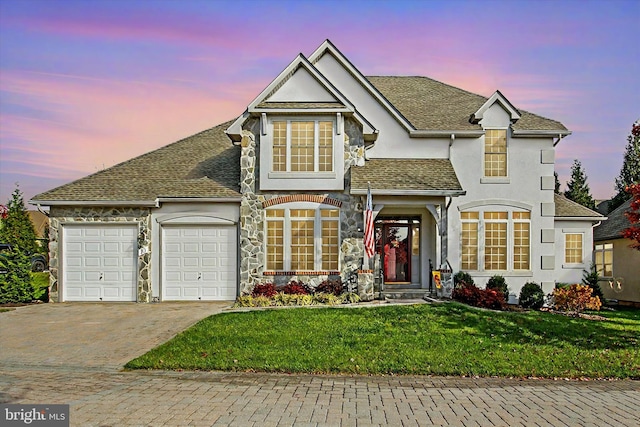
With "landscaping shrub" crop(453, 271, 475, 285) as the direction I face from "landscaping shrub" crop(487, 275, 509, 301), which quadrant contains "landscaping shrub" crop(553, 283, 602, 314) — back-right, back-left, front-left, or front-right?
back-left

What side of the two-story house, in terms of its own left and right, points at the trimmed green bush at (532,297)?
left

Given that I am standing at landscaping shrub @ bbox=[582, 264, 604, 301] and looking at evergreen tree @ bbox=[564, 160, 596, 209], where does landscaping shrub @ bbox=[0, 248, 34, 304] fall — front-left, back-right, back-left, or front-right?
back-left

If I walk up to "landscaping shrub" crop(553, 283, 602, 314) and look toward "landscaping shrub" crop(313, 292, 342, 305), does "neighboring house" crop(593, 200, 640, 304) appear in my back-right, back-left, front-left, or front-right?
back-right

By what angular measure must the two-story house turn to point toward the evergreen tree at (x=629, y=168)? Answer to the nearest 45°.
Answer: approximately 135° to its left

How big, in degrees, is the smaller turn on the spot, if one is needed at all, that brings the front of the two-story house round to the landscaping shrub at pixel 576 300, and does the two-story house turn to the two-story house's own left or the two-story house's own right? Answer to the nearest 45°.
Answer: approximately 90° to the two-story house's own left

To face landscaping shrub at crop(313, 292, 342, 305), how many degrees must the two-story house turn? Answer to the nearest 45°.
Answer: approximately 45° to its left

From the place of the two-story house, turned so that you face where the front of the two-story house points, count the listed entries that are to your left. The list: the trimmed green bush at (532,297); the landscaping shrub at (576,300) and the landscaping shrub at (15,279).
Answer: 2

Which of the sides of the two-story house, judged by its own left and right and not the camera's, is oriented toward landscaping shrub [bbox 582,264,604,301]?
left

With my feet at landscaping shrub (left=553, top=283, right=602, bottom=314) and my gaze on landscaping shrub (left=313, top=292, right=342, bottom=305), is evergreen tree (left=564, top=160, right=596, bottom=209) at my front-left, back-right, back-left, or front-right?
back-right

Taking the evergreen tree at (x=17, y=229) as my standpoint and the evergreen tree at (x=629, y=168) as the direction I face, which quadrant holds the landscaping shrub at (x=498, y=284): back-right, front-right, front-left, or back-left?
front-right

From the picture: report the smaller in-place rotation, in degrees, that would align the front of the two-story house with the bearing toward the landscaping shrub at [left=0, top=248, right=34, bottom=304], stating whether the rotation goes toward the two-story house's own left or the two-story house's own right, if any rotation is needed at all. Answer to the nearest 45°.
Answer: approximately 90° to the two-story house's own right

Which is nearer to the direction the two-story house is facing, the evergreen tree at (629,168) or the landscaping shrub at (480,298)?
the landscaping shrub

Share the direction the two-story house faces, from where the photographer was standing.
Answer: facing the viewer

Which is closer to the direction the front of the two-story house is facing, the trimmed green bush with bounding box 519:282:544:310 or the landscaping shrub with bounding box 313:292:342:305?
the landscaping shrub

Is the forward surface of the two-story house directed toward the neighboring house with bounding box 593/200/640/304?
no

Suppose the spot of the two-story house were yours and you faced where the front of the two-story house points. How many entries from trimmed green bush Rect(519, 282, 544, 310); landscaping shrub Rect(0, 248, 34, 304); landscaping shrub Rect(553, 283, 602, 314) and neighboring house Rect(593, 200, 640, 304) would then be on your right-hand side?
1
